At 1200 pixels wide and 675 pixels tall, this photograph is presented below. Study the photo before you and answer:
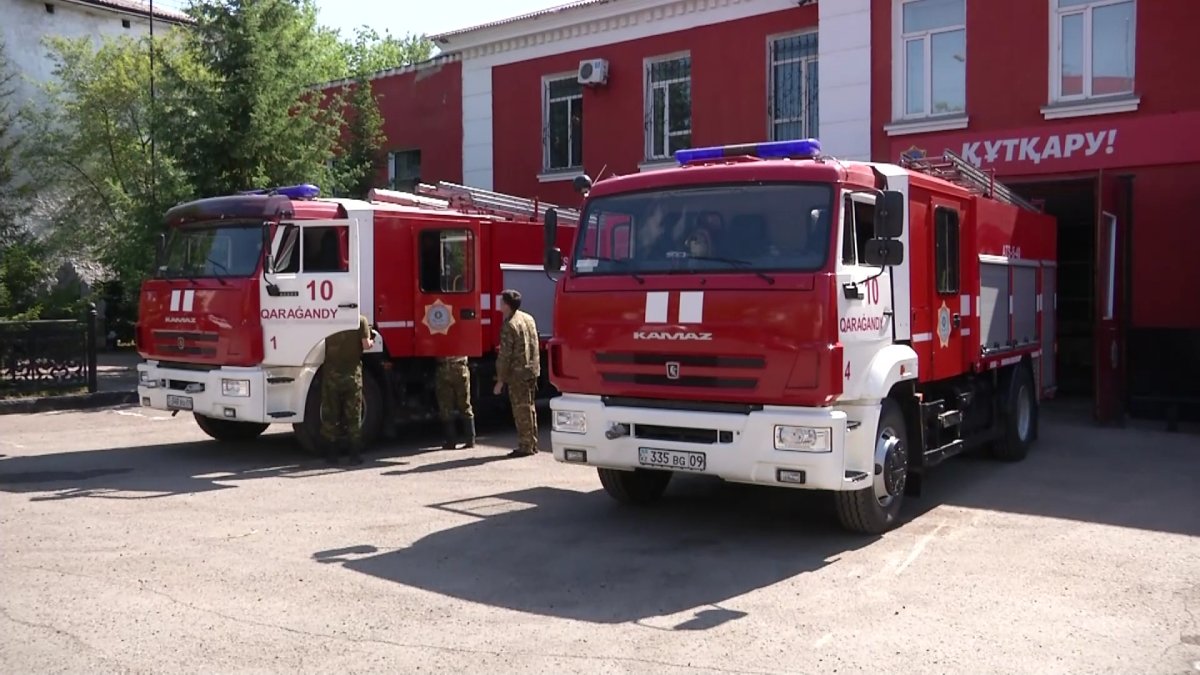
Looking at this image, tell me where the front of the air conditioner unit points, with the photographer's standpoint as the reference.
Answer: facing the viewer and to the left of the viewer

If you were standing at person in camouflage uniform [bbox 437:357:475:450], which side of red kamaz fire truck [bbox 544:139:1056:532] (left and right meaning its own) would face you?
right

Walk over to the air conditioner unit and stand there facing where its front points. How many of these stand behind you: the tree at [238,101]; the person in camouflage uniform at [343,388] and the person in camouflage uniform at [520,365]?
0

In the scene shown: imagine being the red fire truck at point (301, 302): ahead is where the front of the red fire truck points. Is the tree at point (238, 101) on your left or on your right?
on your right

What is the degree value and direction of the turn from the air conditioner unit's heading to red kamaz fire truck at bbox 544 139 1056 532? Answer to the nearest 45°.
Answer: approximately 45° to its left

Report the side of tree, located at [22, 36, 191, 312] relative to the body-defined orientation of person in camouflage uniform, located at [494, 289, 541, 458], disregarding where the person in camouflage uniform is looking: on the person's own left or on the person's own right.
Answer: on the person's own right

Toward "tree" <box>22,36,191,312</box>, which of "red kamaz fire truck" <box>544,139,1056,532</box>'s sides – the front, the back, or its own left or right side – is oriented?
right

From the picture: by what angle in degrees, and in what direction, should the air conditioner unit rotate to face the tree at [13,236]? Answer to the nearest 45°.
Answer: approximately 45° to its right

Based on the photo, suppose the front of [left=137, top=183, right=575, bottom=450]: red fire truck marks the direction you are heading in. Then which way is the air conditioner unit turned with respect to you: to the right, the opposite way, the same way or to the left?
the same way

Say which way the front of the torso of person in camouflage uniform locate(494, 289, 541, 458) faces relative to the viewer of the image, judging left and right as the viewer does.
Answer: facing to the left of the viewer

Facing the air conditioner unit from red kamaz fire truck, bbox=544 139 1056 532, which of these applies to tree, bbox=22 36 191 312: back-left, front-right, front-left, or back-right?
front-left

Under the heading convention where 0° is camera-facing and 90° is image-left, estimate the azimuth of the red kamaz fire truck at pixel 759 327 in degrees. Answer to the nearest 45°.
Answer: approximately 45°

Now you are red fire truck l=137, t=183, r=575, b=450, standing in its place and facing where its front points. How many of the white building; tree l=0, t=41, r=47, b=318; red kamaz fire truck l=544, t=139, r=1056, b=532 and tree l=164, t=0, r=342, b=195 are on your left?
1

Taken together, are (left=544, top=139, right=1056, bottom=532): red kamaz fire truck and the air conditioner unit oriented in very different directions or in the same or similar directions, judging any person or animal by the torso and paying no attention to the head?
same or similar directions

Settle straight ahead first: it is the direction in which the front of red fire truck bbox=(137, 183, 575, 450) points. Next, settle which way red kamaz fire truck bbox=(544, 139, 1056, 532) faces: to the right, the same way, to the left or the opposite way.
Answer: the same way

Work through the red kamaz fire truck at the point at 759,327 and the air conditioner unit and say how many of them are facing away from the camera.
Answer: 0

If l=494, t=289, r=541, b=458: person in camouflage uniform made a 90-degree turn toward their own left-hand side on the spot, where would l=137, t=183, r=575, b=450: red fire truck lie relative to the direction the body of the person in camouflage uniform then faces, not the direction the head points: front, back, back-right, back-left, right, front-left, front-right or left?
right

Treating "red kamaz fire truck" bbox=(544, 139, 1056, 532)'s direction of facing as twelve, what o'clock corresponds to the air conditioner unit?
The air conditioner unit is roughly at 4 o'clock from the red kamaz fire truck.
